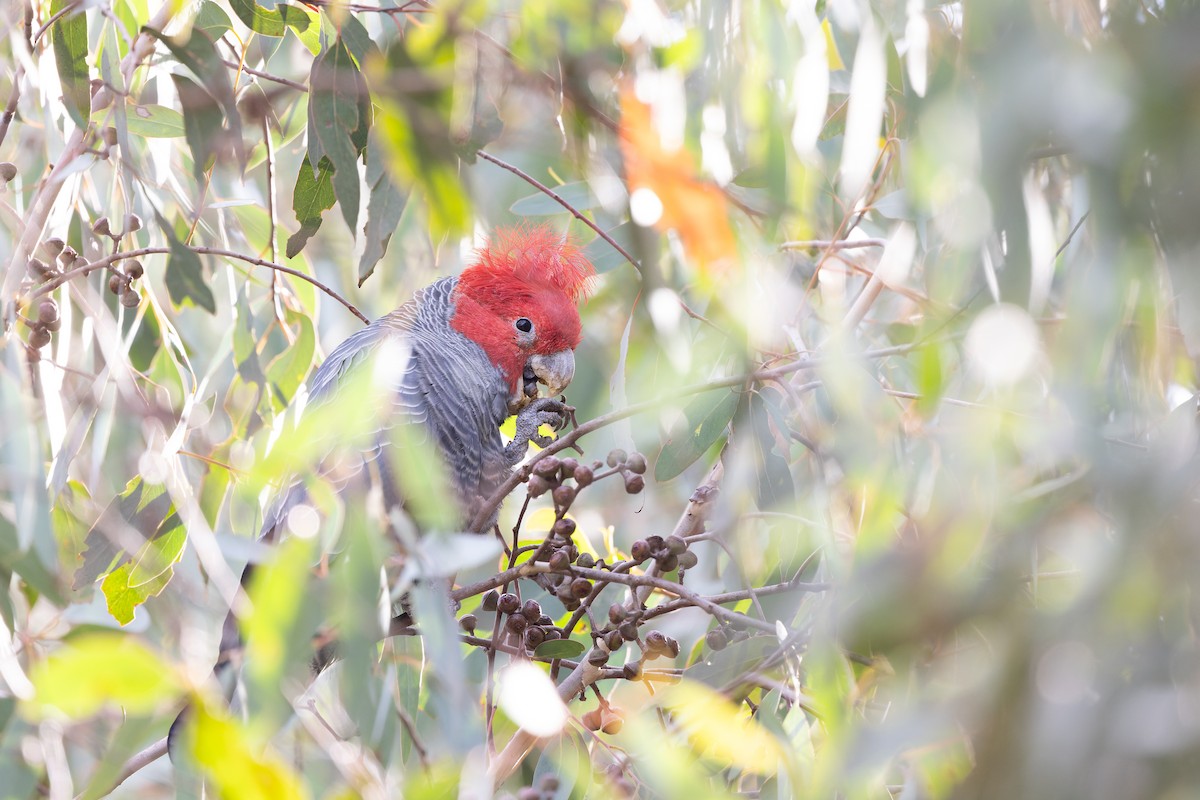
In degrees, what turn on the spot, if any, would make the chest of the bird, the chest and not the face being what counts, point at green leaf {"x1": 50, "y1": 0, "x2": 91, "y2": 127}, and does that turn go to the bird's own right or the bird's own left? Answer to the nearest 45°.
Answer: approximately 135° to the bird's own right

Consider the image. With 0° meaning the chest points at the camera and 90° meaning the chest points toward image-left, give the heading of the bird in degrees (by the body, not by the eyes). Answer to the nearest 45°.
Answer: approximately 270°

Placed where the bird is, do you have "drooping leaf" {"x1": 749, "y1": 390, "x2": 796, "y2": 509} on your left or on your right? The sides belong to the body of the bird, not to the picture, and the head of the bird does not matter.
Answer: on your right

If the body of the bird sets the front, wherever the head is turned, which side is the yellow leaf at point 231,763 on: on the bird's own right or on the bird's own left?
on the bird's own right
